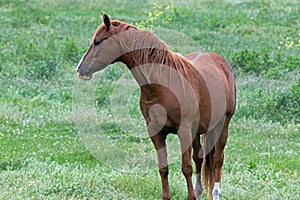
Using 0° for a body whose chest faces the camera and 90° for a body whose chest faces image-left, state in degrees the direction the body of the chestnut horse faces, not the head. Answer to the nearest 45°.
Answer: approximately 45°
